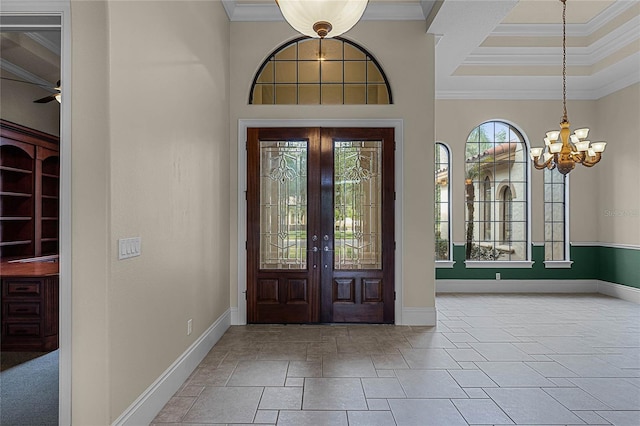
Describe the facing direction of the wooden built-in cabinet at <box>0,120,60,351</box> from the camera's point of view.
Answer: facing the viewer and to the right of the viewer

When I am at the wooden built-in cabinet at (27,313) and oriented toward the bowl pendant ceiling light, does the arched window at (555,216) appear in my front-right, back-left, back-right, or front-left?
front-left

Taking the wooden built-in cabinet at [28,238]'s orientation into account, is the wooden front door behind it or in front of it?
in front

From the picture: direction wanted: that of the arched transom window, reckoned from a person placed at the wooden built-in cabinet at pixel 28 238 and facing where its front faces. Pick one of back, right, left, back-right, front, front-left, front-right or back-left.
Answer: front

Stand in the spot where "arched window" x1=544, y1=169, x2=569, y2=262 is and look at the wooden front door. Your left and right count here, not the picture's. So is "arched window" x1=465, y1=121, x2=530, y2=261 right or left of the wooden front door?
right

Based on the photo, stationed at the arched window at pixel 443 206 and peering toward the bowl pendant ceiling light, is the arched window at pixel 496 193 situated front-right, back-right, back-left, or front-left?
back-left

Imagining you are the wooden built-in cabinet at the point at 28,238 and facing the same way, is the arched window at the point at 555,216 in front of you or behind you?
in front
